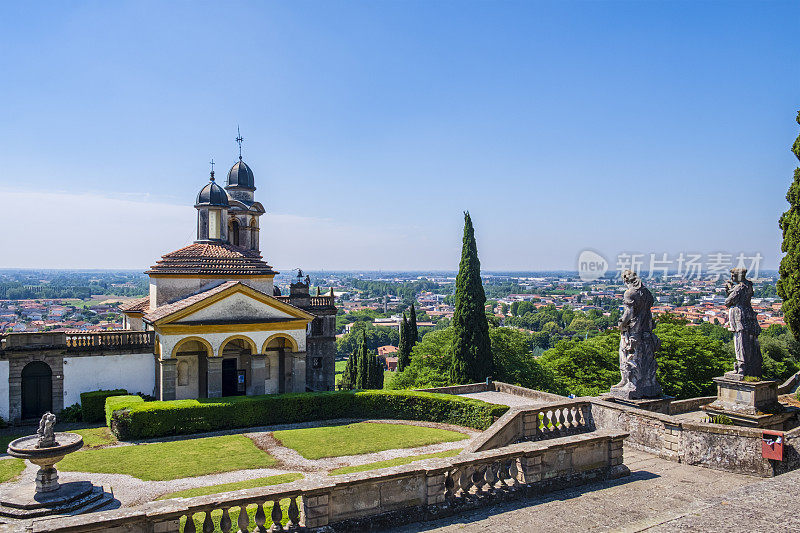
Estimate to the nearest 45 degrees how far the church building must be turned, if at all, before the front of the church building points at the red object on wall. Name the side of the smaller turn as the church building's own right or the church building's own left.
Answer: approximately 45° to the church building's own left

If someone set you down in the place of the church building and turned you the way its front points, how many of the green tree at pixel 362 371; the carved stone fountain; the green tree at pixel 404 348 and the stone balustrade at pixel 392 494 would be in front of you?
2

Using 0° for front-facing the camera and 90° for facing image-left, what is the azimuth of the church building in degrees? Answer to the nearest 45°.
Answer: approximately 0°

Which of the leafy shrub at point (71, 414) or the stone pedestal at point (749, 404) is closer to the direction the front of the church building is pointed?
the stone pedestal

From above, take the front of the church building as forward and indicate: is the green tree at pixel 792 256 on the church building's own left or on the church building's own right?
on the church building's own left

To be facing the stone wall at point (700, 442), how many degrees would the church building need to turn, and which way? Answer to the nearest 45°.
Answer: approximately 45° to its left

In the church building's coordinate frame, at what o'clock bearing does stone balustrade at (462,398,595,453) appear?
The stone balustrade is roughly at 11 o'clock from the church building.

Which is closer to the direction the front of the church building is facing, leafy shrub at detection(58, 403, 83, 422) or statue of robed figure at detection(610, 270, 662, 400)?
the statue of robed figure

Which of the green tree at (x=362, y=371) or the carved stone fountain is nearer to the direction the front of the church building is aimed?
the carved stone fountain

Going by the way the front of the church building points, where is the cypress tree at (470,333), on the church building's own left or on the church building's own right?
on the church building's own left

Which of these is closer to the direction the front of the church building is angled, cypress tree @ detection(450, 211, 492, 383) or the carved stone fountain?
the carved stone fountain

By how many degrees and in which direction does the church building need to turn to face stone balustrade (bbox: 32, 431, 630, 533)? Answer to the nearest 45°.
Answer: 0° — it already faces it
